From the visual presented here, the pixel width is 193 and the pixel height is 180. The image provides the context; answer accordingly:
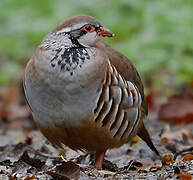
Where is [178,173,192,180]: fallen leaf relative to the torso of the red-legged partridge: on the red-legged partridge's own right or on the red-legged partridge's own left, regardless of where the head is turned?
on the red-legged partridge's own left

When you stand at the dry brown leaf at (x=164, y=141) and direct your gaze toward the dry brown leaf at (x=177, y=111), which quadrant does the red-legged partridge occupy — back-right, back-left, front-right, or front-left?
back-left

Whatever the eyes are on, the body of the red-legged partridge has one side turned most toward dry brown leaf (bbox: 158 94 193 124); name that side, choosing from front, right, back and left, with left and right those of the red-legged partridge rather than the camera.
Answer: back

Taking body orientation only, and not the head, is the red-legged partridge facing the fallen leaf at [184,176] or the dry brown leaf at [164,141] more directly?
the fallen leaf

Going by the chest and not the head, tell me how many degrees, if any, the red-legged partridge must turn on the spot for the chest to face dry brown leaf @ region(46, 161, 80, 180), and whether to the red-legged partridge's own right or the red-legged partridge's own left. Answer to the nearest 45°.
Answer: approximately 45° to the red-legged partridge's own left

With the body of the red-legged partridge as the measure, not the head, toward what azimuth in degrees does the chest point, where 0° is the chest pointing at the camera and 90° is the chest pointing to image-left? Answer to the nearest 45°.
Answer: approximately 45°

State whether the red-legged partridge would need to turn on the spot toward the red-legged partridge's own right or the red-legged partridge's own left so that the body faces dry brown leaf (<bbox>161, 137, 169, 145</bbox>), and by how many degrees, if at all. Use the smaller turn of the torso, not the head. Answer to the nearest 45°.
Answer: approximately 180°
